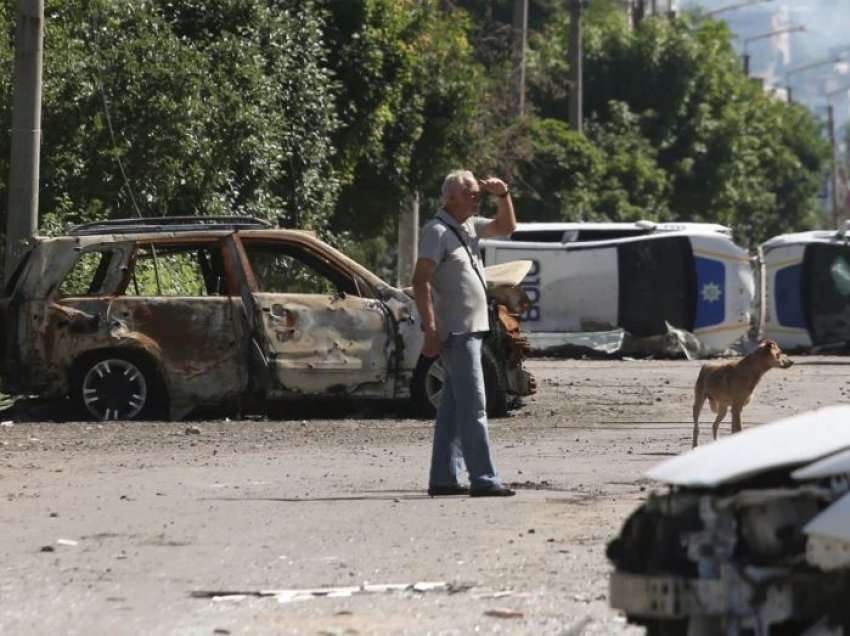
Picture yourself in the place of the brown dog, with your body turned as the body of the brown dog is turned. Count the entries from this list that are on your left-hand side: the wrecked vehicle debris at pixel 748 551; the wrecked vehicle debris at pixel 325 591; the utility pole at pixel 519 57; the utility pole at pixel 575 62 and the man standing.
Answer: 2

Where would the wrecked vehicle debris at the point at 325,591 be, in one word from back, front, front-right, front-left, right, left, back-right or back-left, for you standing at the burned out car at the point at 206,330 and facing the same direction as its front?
right

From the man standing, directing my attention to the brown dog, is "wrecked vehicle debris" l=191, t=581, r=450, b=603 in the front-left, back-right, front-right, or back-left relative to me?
back-right

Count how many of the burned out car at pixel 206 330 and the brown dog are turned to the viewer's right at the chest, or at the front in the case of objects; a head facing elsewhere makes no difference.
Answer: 2

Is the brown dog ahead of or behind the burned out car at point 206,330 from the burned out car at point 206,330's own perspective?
ahead

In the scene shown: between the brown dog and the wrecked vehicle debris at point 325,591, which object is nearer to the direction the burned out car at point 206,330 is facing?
the brown dog

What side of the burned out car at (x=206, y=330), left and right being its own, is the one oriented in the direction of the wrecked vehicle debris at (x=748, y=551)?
right

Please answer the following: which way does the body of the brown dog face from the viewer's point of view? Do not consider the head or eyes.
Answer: to the viewer's right

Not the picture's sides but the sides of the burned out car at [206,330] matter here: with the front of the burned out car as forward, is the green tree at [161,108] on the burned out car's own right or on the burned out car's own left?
on the burned out car's own left

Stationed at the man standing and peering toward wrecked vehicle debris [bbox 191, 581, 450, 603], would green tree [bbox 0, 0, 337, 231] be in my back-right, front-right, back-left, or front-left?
back-right

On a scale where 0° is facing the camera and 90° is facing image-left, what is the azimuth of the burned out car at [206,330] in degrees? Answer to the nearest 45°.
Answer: approximately 270°

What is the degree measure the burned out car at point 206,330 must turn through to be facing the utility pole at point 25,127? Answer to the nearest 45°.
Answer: approximately 135° to its left

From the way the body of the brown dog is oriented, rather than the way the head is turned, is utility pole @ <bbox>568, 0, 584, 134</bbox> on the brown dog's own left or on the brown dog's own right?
on the brown dog's own left
